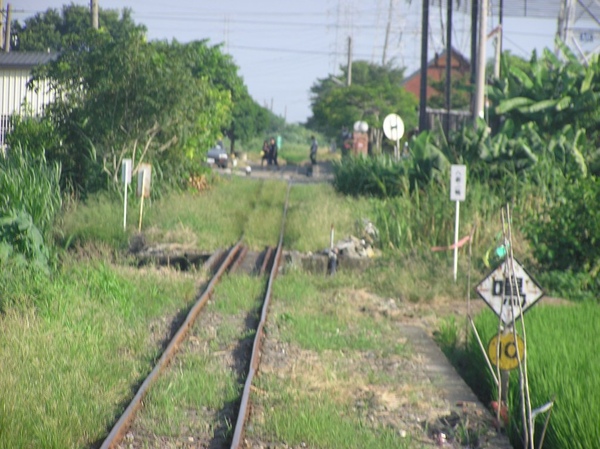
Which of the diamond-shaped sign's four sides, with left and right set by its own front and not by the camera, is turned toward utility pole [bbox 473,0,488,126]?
back

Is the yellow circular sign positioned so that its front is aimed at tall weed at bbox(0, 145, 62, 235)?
no

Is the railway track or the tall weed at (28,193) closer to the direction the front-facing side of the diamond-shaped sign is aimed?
the railway track

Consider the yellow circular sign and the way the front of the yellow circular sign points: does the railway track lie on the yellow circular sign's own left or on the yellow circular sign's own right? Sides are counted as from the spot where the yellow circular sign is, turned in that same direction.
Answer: on the yellow circular sign's own right

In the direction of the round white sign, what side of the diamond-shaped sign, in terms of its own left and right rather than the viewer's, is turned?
back

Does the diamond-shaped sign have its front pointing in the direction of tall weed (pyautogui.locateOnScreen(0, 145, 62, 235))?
no

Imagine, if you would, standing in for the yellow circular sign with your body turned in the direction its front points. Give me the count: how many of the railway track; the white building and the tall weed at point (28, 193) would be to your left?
0

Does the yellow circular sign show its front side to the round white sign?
no

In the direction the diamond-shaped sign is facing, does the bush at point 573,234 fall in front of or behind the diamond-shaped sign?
behind

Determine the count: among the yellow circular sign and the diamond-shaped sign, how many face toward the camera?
2

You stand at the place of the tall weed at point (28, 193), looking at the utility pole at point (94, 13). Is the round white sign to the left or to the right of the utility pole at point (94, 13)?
right

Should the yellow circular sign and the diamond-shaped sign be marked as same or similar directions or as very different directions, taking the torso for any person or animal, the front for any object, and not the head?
same or similar directions

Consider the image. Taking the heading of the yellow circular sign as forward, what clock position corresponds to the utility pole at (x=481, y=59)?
The utility pole is roughly at 6 o'clock from the yellow circular sign.

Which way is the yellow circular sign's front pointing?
toward the camera

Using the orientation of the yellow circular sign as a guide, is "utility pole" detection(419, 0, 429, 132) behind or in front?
behind
